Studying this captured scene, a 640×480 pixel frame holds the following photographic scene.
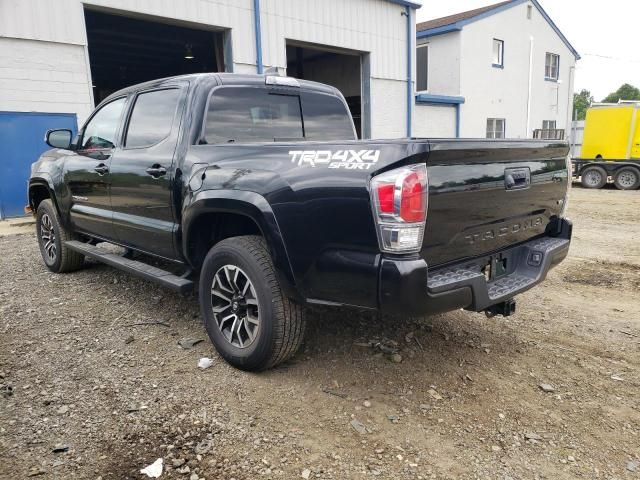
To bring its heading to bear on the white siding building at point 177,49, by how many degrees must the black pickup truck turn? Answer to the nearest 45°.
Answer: approximately 45° to its right

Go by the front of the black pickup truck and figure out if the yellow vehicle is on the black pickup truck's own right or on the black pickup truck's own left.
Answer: on the black pickup truck's own right

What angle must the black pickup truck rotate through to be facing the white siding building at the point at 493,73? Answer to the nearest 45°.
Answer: approximately 90° to its right

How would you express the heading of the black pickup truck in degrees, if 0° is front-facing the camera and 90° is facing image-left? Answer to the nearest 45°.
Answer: approximately 135°

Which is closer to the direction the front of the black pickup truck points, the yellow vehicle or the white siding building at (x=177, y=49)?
the white siding building
